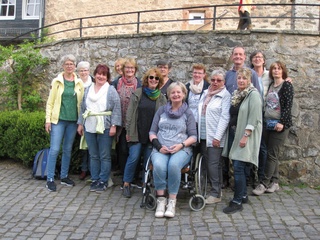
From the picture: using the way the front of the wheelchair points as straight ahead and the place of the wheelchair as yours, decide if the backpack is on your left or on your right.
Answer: on your right

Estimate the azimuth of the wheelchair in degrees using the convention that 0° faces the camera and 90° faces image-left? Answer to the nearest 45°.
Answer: approximately 0°

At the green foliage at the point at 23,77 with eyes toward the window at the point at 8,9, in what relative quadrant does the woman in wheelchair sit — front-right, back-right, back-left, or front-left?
back-right

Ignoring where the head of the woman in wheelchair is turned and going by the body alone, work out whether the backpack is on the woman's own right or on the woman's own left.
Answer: on the woman's own right

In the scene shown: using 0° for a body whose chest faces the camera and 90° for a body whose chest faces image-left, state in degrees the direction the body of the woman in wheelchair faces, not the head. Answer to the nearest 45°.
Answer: approximately 0°
